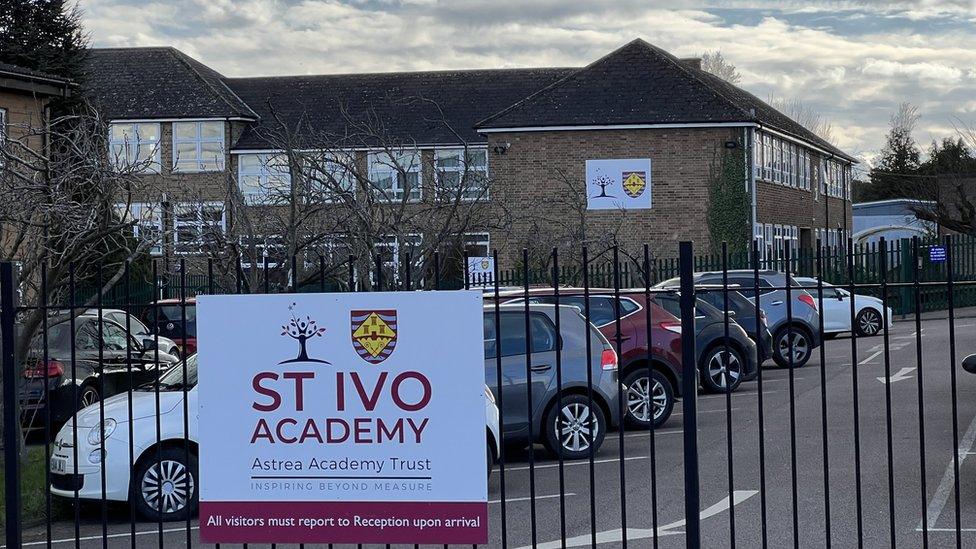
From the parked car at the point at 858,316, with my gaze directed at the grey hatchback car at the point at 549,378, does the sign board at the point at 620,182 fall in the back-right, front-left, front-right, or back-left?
back-right

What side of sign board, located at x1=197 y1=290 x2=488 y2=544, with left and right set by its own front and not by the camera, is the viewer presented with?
front

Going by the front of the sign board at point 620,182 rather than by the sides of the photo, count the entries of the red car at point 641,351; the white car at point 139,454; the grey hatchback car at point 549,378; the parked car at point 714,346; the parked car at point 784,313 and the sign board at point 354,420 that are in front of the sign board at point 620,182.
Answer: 6

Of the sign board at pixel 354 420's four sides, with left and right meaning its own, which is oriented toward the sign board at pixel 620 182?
back

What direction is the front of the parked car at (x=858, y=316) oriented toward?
to the viewer's right

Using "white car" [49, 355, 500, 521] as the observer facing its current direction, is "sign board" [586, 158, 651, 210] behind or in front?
behind

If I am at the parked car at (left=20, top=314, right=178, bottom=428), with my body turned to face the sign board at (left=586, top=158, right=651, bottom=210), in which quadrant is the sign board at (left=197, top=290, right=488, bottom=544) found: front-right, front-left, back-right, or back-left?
back-right

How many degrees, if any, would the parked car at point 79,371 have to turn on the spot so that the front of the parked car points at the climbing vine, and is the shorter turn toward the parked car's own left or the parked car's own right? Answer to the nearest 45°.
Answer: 0° — it already faces it

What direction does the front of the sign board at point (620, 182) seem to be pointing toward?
toward the camera

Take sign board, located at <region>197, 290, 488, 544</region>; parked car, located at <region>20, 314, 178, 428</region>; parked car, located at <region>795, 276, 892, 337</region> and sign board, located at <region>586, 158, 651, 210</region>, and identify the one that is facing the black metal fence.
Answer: sign board, located at <region>586, 158, 651, 210</region>

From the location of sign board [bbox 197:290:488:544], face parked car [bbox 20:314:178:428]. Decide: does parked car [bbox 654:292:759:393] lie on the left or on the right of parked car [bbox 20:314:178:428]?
right

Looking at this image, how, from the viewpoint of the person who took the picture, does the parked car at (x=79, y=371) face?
facing away from the viewer and to the right of the viewer

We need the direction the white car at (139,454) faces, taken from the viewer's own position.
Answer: facing the viewer and to the left of the viewer

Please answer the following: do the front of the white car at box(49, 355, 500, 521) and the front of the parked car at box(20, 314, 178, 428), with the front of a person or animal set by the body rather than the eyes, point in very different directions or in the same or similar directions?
very different directions

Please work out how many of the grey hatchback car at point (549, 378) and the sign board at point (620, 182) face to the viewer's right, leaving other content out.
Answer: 0
